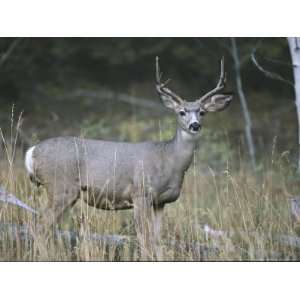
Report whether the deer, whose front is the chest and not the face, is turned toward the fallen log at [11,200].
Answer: no

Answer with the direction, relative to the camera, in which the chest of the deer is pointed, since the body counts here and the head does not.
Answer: to the viewer's right
